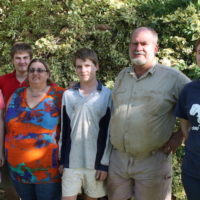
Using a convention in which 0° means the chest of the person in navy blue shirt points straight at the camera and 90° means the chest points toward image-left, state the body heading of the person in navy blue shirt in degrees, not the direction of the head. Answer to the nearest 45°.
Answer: approximately 0°

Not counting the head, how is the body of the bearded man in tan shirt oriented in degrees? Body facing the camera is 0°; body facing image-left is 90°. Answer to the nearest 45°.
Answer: approximately 45°
